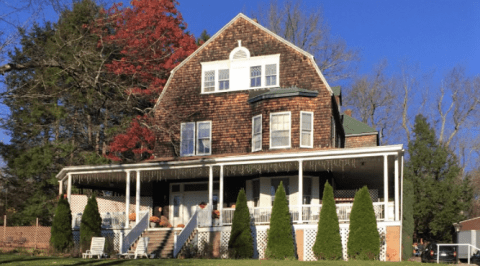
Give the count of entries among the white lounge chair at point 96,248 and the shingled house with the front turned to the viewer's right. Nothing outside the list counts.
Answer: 0

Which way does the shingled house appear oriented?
toward the camera

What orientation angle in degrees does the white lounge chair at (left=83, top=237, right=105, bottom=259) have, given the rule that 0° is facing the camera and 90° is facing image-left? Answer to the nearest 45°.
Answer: approximately 45°

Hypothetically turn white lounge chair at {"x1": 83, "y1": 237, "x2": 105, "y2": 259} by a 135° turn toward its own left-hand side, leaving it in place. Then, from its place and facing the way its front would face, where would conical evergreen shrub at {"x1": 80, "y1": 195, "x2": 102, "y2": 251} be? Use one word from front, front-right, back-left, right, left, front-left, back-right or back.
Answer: left

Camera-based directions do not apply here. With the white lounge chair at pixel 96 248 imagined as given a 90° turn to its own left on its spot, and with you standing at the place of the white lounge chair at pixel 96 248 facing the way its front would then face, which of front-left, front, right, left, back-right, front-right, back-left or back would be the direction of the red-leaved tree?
back-left

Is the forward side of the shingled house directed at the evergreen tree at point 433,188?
no

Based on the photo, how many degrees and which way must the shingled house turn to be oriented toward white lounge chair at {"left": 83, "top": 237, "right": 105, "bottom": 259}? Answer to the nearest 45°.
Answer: approximately 45° to its right

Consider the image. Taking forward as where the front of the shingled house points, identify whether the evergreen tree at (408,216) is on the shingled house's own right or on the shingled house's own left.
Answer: on the shingled house's own left

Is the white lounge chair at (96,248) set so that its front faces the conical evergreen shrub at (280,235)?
no

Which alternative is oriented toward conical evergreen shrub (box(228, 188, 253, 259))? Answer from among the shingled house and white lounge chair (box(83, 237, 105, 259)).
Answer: the shingled house

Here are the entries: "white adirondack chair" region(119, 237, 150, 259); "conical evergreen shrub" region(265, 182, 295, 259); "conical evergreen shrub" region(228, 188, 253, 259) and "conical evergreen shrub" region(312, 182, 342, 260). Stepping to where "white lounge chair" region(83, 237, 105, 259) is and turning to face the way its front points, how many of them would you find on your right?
0

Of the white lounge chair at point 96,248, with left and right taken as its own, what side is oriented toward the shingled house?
back
